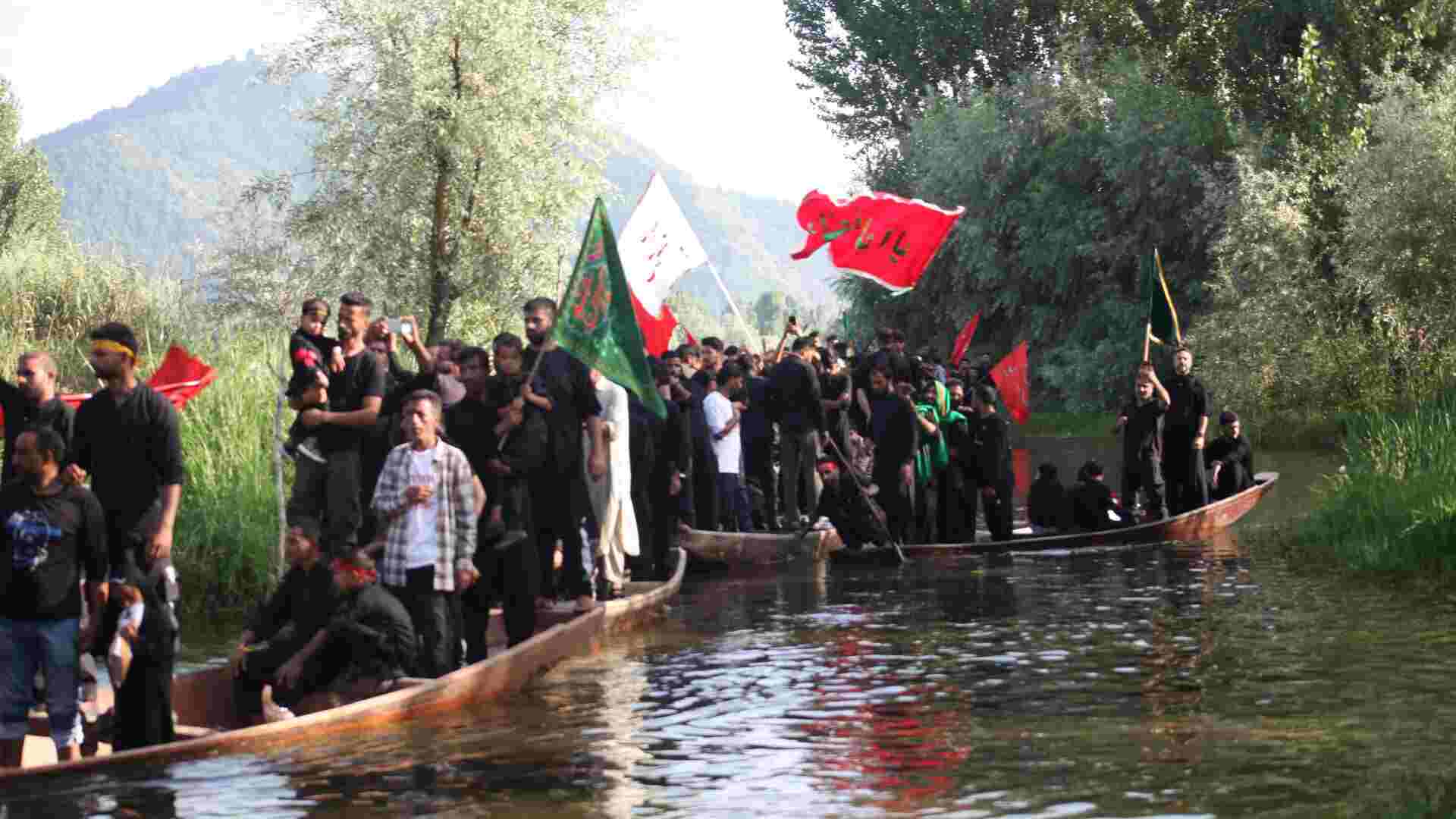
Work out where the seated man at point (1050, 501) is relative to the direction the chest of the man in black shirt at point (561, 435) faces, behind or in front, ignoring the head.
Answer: behind

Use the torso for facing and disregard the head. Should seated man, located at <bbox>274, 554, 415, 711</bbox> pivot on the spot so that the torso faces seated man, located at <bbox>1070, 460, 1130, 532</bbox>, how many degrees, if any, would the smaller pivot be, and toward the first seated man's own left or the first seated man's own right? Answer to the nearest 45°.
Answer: approximately 135° to the first seated man's own right

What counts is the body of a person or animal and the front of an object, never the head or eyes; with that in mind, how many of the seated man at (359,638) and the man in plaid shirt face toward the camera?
1

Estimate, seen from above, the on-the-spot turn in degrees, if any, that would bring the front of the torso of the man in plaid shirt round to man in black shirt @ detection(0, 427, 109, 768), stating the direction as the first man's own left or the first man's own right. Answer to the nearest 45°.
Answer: approximately 45° to the first man's own right

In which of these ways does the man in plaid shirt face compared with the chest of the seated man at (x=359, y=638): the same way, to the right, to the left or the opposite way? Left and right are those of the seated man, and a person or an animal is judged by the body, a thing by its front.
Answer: to the left

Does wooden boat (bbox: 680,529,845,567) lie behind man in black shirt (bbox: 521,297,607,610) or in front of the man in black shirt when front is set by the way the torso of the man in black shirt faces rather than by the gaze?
behind

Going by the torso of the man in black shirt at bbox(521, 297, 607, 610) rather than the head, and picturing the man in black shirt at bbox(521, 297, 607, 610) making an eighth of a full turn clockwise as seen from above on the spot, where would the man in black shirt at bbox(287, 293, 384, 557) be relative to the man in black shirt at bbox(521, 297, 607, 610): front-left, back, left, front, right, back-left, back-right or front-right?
front
